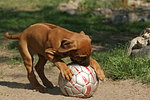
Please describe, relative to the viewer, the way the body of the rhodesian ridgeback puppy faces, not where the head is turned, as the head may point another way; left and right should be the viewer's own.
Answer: facing to the right of the viewer
